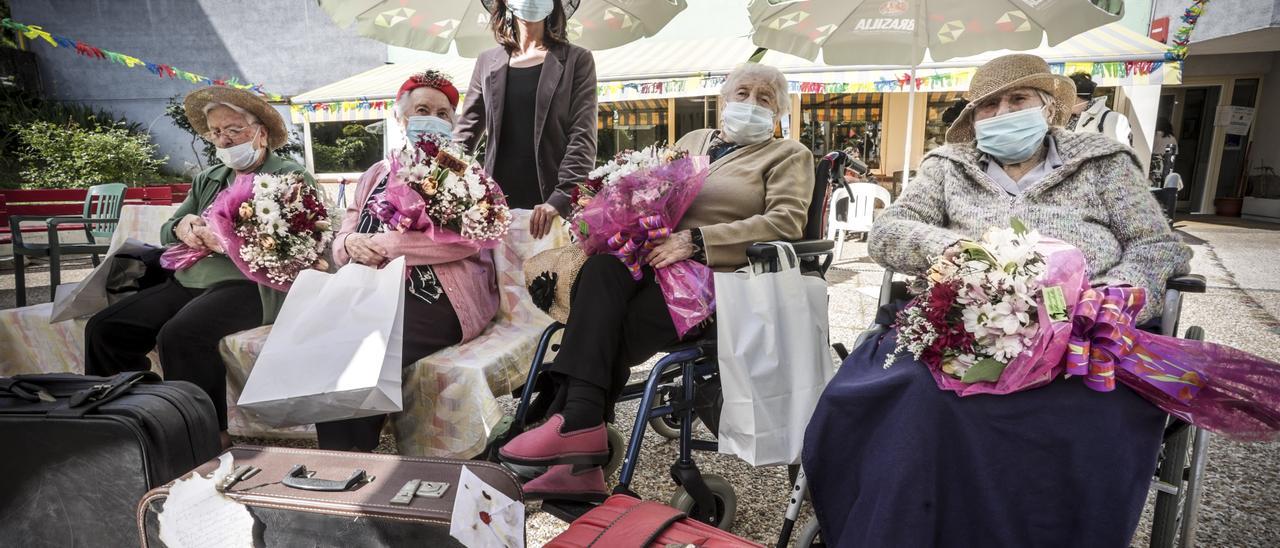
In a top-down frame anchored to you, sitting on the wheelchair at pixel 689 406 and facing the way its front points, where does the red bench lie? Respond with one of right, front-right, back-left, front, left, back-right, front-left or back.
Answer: right

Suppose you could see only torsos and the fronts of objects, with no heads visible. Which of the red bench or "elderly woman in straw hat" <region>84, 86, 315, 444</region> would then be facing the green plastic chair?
the red bench

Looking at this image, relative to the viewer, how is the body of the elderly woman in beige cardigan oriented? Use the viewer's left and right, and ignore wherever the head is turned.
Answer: facing the viewer and to the left of the viewer

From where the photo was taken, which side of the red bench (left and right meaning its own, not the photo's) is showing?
front

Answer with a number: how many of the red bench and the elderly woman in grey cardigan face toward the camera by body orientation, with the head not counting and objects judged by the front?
2

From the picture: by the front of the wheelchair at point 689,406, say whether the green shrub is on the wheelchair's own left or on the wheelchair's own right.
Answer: on the wheelchair's own right

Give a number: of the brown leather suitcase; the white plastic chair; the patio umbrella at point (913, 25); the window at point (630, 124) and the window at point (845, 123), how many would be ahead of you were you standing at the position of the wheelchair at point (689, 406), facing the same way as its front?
1

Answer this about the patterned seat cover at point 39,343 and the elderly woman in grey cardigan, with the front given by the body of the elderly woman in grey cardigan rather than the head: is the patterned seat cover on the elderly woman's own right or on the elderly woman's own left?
on the elderly woman's own right

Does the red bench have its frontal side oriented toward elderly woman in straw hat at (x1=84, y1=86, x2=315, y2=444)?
yes
